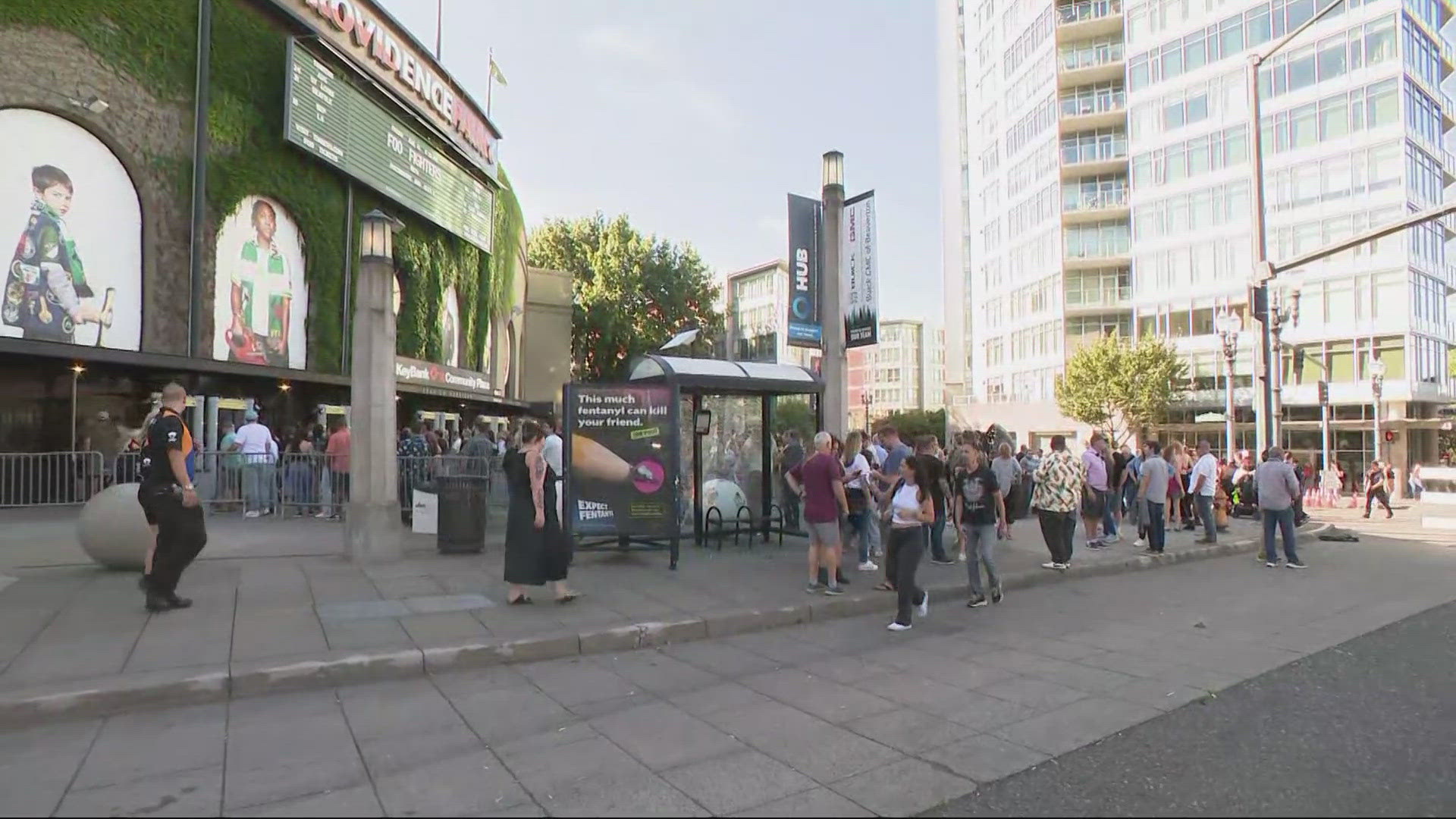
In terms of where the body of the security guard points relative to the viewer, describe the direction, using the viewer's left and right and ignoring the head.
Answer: facing to the right of the viewer

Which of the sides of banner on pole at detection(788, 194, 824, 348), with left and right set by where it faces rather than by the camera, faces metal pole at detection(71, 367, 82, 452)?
right

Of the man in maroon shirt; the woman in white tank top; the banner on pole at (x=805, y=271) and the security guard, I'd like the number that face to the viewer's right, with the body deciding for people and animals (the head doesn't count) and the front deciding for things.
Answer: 1

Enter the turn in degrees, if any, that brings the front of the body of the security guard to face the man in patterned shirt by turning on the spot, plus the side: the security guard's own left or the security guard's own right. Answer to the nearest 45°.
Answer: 0° — they already face them

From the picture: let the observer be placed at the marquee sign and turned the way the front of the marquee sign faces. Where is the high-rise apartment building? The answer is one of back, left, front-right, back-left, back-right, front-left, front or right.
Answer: front-left

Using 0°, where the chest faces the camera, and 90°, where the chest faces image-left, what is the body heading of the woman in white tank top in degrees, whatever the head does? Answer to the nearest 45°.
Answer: approximately 45°

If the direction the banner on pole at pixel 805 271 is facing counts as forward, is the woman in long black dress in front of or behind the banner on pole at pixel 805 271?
in front

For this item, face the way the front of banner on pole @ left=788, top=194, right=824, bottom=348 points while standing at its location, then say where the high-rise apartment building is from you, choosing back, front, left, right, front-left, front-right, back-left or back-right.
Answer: back-left

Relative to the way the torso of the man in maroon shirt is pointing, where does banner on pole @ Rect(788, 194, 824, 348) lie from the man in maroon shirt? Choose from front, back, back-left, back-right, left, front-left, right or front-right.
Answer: front

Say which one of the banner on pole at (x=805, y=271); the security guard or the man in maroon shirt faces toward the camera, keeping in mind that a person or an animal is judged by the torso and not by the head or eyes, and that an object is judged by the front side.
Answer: the banner on pole

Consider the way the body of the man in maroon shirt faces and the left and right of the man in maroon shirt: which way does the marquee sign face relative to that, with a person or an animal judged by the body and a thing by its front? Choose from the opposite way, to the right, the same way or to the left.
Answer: to the right

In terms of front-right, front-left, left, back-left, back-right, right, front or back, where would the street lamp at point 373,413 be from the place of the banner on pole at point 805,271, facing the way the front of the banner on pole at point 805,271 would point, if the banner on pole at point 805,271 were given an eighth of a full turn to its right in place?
front

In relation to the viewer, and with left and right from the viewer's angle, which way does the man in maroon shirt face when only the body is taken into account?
facing away from the viewer

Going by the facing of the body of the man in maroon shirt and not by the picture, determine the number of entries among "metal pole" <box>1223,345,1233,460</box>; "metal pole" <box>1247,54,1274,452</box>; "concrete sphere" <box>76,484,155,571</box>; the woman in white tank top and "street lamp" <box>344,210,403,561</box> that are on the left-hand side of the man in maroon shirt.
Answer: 2
